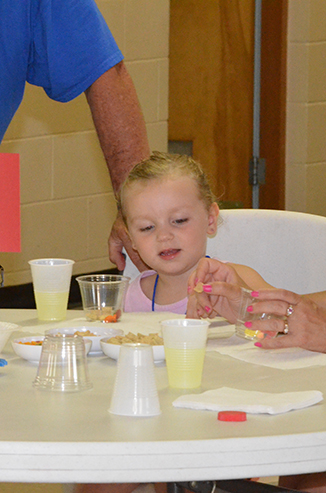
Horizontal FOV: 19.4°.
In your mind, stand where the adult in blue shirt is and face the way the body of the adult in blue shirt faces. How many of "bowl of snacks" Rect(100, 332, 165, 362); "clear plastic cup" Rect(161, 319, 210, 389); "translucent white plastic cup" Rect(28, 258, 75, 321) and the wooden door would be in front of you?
3

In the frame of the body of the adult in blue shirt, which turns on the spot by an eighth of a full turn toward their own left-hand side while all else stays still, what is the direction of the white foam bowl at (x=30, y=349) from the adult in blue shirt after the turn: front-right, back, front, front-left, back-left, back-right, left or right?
front-right

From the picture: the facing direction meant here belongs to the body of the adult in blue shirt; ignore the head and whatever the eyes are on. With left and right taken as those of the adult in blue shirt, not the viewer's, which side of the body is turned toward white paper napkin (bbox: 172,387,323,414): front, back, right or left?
front

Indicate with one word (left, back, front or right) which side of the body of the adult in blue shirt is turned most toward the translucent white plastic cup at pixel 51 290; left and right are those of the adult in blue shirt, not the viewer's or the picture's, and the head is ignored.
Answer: front

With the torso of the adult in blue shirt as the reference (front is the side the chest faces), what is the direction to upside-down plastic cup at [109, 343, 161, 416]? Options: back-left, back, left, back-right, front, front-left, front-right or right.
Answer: front

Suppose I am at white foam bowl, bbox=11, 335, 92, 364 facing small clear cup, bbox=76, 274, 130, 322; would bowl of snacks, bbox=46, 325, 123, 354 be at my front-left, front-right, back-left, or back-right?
front-right

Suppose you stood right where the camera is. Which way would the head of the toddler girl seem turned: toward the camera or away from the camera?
toward the camera

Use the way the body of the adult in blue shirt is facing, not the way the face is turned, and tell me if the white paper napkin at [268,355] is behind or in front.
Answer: in front

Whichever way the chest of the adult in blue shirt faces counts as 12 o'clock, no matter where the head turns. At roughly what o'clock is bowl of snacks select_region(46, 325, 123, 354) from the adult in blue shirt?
The bowl of snacks is roughly at 12 o'clock from the adult in blue shirt.

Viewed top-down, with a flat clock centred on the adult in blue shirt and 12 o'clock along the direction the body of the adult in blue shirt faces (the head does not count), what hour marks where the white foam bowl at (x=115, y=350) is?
The white foam bowl is roughly at 12 o'clock from the adult in blue shirt.

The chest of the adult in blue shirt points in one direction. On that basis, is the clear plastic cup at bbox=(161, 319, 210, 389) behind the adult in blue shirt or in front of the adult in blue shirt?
in front

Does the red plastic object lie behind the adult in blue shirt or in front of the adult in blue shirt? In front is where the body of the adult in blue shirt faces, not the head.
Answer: in front

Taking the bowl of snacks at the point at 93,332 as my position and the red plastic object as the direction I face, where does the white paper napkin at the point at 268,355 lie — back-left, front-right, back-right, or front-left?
front-left

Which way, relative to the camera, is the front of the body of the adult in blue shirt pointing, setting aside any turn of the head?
toward the camera

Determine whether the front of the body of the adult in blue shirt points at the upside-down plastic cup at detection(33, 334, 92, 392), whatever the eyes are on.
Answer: yes
